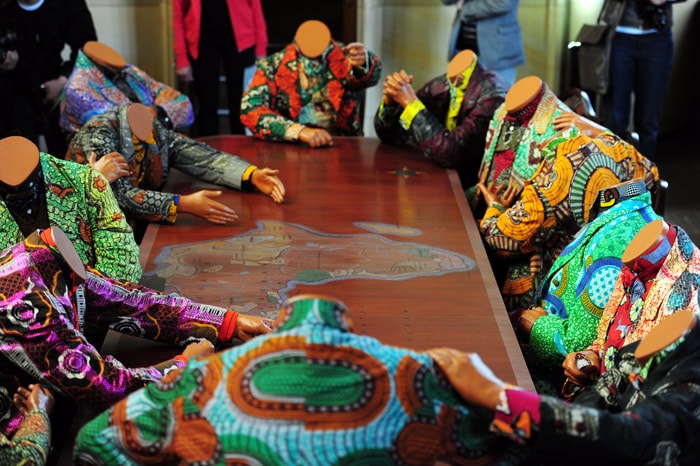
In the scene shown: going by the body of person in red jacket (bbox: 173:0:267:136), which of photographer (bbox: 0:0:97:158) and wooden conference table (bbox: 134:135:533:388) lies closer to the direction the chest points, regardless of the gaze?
the wooden conference table

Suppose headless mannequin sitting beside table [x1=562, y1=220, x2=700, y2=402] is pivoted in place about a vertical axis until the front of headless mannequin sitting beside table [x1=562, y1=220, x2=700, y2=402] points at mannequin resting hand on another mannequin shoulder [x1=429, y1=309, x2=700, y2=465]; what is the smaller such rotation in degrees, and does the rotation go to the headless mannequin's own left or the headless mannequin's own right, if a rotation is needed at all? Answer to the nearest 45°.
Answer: approximately 45° to the headless mannequin's own left

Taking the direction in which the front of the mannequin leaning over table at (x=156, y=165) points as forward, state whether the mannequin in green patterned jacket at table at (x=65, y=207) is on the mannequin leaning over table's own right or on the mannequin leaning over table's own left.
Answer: on the mannequin leaning over table's own right

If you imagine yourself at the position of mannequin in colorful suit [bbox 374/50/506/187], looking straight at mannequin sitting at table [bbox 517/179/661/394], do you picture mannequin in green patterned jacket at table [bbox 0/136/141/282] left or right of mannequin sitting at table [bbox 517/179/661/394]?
right

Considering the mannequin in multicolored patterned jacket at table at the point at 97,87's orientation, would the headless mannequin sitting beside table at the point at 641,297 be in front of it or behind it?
in front

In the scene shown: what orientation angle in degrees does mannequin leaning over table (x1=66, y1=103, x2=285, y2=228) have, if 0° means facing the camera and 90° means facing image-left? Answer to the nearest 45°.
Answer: approximately 315°

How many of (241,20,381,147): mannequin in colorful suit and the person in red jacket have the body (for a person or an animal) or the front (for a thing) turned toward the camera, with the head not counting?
2

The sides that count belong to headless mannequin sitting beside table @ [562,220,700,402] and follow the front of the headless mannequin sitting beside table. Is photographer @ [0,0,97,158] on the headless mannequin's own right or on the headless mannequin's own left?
on the headless mannequin's own right

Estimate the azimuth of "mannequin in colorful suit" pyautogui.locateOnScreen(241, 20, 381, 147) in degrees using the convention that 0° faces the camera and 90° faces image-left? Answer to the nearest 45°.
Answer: approximately 0°

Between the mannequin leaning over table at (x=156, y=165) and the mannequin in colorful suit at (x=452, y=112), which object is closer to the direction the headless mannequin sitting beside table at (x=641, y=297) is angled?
the mannequin leaning over table
